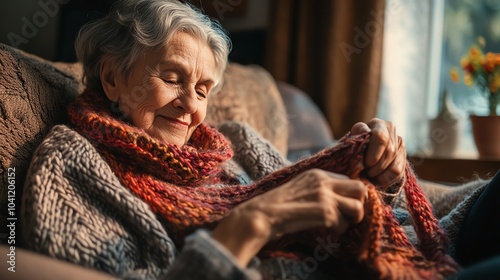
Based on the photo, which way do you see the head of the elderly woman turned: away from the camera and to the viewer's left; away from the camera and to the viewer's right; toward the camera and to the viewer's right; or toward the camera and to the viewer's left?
toward the camera and to the viewer's right

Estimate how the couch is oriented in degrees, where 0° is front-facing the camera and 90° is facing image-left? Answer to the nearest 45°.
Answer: approximately 315°

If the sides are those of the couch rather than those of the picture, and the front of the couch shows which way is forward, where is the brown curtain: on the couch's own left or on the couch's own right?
on the couch's own left

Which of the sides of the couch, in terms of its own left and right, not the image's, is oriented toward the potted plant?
left

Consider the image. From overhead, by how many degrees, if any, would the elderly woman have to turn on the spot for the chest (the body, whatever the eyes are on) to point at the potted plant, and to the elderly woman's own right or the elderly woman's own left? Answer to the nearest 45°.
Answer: approximately 90° to the elderly woman's own left
